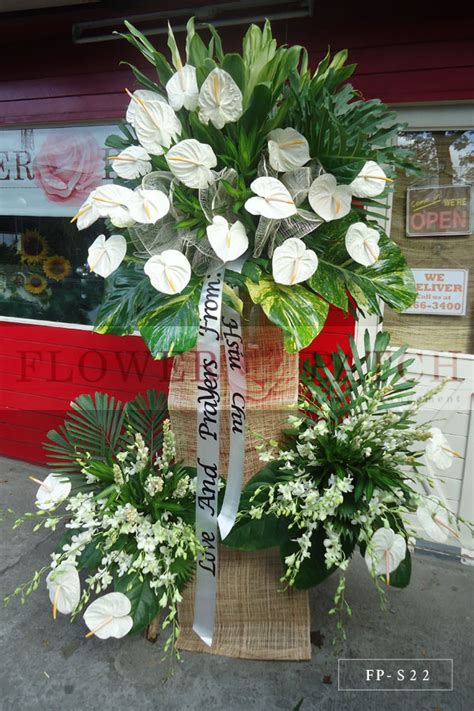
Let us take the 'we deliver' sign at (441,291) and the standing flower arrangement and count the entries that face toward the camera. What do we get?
2

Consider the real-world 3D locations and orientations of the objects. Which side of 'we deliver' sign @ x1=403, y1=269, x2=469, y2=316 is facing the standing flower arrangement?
front

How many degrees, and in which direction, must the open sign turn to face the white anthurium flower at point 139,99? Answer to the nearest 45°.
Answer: approximately 45° to its right

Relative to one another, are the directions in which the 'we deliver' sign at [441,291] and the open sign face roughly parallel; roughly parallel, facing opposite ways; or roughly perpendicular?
roughly parallel

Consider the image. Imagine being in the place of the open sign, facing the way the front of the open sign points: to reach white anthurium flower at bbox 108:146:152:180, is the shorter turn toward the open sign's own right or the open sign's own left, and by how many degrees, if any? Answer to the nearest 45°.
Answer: approximately 45° to the open sign's own right

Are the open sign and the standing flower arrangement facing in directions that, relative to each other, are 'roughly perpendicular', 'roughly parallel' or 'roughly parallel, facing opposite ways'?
roughly parallel

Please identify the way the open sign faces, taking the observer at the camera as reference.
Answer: facing the viewer

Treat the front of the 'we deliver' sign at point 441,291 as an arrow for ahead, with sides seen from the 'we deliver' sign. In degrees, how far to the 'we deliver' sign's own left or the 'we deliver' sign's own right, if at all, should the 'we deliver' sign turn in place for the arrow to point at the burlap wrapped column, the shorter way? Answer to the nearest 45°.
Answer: approximately 45° to the 'we deliver' sign's own right

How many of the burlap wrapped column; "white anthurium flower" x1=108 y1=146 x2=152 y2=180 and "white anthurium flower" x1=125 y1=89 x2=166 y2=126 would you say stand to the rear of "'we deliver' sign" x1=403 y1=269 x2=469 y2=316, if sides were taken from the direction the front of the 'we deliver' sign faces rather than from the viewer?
0

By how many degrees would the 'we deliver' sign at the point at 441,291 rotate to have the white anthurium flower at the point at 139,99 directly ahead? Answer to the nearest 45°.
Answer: approximately 45° to its right

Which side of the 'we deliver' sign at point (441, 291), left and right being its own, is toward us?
front

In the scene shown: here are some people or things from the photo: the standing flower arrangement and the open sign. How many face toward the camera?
2
